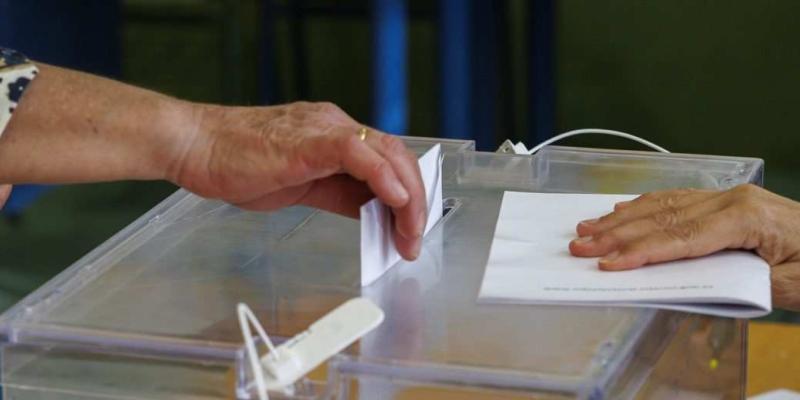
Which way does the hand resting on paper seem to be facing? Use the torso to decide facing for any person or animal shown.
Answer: to the viewer's left
